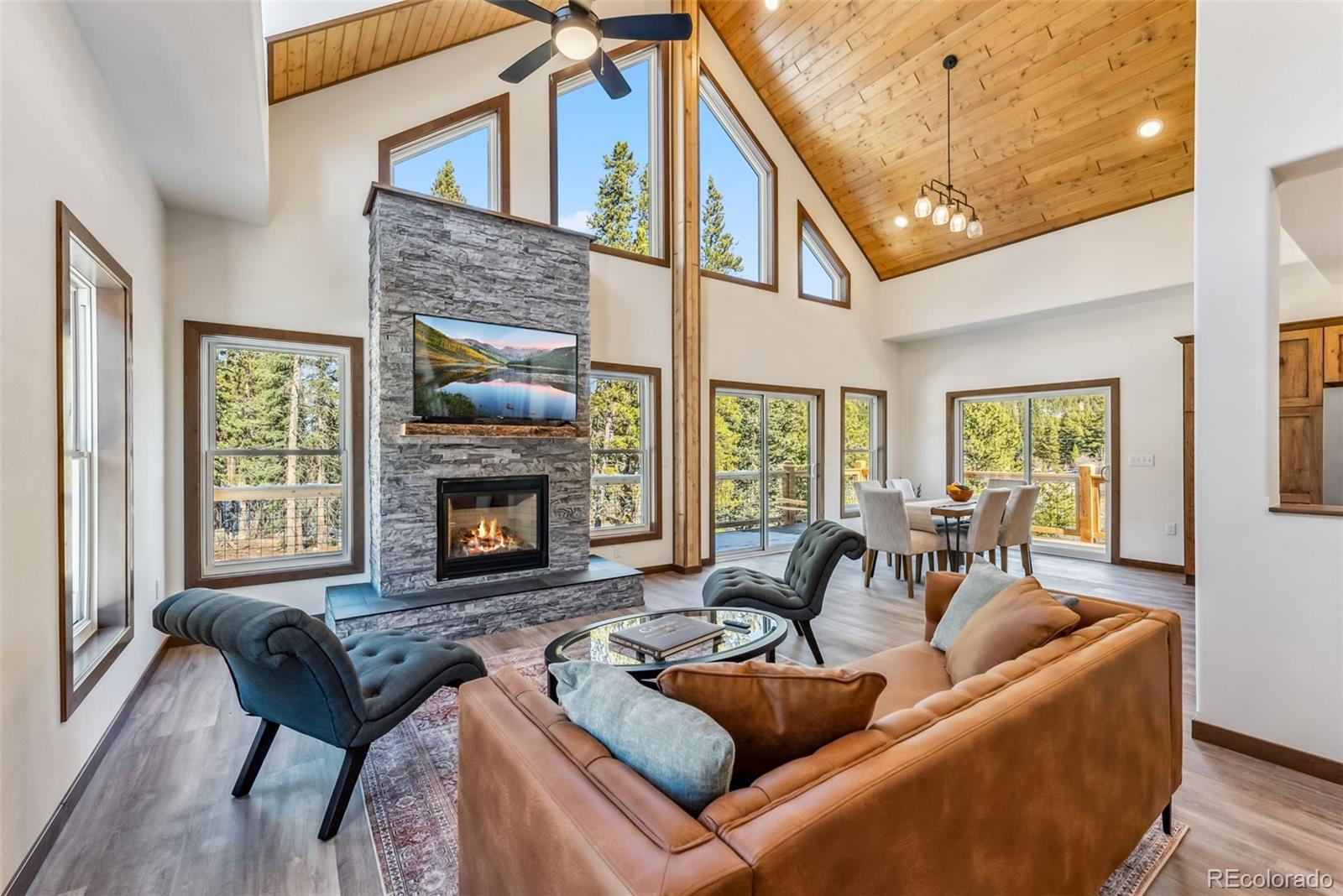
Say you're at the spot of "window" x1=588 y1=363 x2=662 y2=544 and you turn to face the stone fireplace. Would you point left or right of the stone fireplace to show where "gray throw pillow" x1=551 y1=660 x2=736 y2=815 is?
left

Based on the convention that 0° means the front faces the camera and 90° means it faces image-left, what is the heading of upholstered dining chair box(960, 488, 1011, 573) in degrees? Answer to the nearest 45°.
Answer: approximately 135°

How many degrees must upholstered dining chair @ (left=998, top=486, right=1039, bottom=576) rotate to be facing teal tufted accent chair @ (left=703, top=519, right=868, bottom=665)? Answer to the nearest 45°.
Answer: approximately 135° to its left

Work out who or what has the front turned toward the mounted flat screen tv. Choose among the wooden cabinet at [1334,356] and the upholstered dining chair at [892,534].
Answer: the wooden cabinet

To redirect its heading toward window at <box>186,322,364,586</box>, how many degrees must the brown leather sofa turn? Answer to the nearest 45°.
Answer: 0° — it already faces it

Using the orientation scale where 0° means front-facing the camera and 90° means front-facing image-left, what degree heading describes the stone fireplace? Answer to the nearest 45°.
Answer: approximately 315°

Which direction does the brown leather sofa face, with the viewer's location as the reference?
facing away from the viewer and to the left of the viewer
